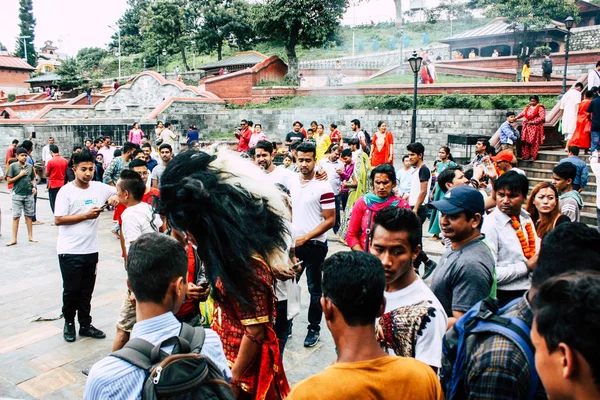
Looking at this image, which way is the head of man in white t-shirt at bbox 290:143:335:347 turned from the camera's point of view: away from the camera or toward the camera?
toward the camera

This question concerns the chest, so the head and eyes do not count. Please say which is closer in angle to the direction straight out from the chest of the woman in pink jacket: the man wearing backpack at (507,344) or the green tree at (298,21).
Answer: the man wearing backpack

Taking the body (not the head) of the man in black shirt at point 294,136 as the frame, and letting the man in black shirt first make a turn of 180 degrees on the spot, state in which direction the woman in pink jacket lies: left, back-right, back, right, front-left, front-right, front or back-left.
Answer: back

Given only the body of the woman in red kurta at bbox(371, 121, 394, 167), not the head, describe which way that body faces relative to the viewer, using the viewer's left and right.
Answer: facing the viewer

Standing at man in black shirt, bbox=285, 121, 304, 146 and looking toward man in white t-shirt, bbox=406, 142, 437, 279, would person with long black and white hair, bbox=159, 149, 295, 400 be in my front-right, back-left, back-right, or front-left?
front-right

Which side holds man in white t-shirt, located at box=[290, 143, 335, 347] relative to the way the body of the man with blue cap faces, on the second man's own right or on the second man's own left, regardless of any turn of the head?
on the second man's own right

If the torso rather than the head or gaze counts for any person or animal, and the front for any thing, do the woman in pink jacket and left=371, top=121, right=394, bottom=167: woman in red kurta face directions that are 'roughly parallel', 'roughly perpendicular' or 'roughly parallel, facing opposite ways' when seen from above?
roughly parallel

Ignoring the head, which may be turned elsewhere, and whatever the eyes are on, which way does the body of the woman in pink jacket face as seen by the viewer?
toward the camera

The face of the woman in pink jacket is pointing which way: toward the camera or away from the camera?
toward the camera

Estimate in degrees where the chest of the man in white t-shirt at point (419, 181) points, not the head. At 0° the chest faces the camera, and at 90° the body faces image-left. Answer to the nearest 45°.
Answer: approximately 45°

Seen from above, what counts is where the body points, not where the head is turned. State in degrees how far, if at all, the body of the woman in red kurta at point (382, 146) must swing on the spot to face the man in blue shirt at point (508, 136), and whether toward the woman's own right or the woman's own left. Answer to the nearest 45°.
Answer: approximately 90° to the woman's own left

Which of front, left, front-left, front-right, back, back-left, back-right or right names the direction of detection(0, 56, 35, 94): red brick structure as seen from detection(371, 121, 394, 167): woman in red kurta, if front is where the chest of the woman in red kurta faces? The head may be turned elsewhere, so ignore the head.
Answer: back-right

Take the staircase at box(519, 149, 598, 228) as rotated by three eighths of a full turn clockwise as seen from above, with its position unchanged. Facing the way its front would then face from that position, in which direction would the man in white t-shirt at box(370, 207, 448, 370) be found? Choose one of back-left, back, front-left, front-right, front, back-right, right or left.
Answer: back

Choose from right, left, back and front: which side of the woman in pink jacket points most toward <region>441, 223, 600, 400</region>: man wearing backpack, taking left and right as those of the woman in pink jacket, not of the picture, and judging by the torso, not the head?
front

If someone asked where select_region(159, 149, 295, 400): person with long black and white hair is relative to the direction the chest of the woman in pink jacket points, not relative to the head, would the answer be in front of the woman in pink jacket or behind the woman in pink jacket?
in front
